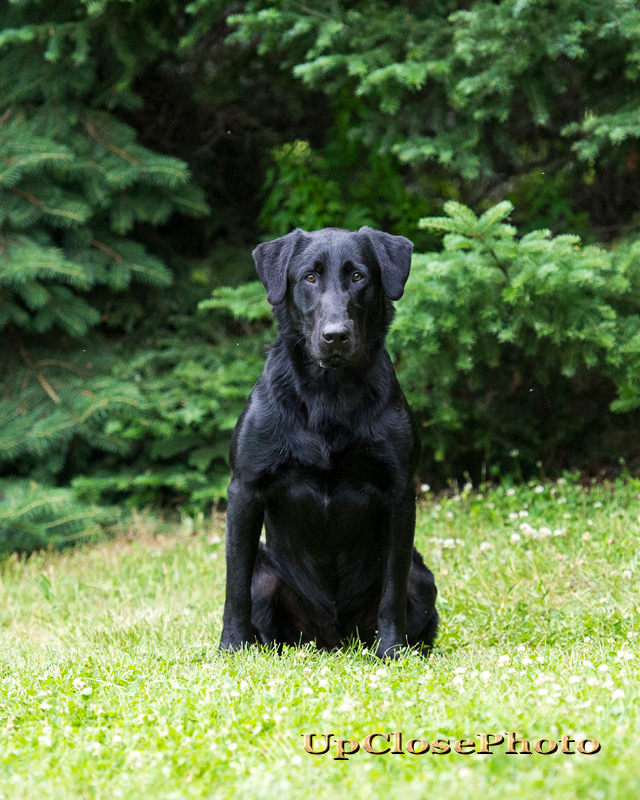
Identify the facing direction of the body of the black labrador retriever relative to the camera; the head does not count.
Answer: toward the camera

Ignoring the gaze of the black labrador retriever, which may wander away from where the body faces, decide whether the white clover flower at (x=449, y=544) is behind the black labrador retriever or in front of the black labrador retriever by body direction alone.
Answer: behind
